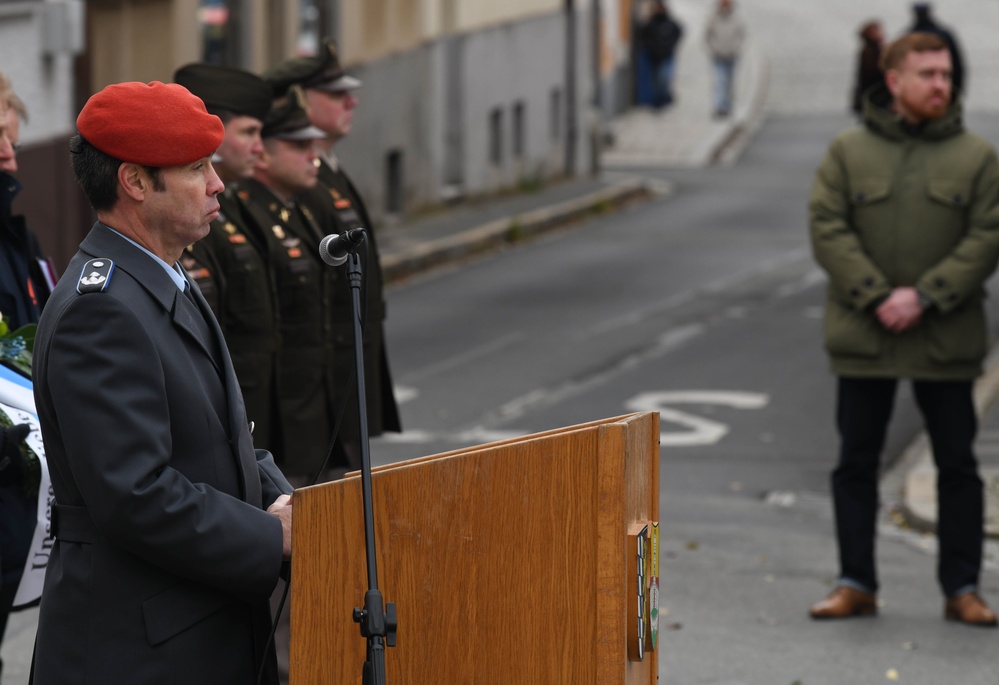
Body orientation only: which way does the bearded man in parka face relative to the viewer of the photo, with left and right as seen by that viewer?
facing the viewer

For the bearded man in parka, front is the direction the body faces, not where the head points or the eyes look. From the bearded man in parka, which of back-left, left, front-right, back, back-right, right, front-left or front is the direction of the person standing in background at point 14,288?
front-right

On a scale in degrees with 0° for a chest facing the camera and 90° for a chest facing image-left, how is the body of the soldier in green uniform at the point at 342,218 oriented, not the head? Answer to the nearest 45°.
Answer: approximately 315°

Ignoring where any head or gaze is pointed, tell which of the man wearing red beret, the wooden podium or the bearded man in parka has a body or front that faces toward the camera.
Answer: the bearded man in parka

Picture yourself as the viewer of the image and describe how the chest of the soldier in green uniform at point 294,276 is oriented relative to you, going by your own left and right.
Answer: facing the viewer and to the right of the viewer

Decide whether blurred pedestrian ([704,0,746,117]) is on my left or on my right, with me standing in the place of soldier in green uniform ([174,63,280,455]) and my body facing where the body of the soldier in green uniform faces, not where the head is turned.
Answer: on my left

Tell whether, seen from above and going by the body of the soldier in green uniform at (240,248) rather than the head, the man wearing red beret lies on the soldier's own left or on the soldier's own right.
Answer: on the soldier's own right

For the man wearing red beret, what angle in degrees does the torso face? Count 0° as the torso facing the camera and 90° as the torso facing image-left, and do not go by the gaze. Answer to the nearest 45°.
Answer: approximately 270°

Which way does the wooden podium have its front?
to the viewer's right
